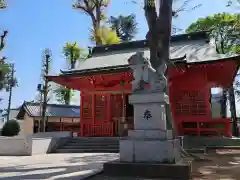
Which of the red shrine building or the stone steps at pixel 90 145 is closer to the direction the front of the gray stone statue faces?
the stone steps

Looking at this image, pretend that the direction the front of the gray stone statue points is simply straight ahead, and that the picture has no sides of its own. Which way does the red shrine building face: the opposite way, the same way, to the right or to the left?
to the left

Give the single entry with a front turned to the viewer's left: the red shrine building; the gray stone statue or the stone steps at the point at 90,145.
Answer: the gray stone statue

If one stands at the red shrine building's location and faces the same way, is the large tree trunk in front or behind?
in front

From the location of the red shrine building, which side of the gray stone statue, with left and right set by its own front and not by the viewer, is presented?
right

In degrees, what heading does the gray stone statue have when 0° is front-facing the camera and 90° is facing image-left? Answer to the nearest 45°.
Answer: approximately 90°

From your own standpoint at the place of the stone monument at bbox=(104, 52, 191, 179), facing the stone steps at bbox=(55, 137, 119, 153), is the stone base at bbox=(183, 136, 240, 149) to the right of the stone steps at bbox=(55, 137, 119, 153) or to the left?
right

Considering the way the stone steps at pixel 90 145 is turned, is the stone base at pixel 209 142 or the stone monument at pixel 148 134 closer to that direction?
the stone monument

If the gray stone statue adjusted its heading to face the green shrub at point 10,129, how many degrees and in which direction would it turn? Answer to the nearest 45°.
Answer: approximately 45° to its right
